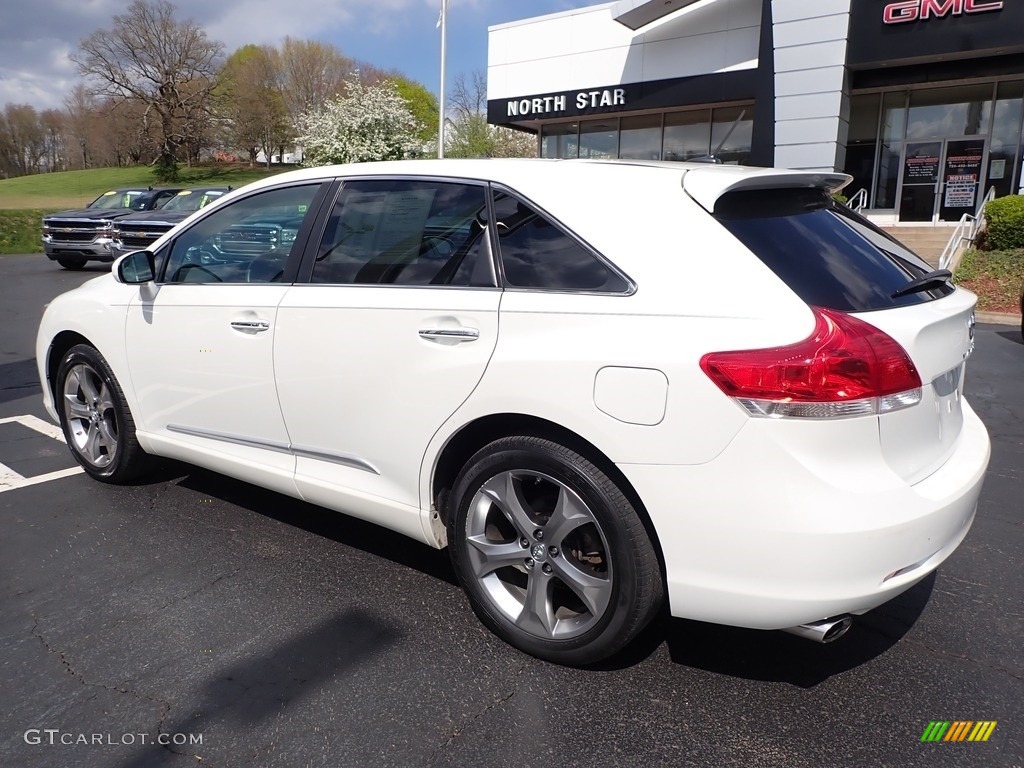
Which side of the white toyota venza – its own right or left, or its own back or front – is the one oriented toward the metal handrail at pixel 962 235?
right

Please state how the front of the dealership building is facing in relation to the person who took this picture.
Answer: facing the viewer and to the left of the viewer

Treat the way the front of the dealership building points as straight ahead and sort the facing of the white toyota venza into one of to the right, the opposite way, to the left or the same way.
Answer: to the right

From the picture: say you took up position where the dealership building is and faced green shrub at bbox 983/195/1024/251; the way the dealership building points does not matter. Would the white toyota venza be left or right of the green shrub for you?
right

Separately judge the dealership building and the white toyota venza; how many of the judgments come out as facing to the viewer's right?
0

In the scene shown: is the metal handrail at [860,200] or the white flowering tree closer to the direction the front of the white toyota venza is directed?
the white flowering tree

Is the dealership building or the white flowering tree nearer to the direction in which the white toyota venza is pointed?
the white flowering tree

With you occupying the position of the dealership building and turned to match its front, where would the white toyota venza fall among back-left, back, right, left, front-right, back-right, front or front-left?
front-left

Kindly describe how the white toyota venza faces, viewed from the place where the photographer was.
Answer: facing away from the viewer and to the left of the viewer

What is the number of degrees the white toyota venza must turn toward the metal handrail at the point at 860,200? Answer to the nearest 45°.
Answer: approximately 90° to its right

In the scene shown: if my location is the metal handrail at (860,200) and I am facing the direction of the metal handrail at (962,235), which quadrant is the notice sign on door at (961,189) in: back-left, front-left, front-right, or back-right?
front-left

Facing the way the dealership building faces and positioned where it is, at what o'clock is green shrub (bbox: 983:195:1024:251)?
The green shrub is roughly at 9 o'clock from the dealership building.

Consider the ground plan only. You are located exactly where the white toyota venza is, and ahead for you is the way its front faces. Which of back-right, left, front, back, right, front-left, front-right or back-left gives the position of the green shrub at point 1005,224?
right
